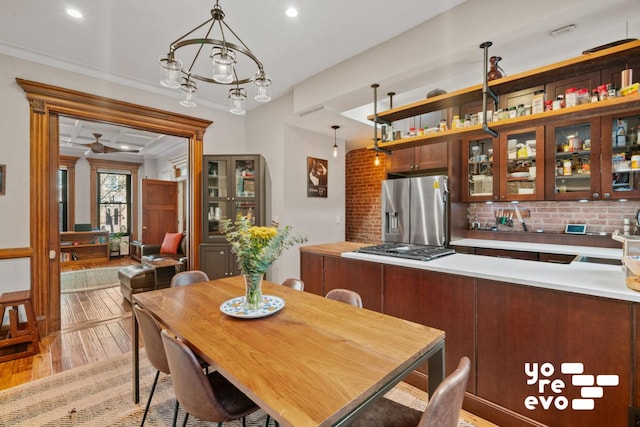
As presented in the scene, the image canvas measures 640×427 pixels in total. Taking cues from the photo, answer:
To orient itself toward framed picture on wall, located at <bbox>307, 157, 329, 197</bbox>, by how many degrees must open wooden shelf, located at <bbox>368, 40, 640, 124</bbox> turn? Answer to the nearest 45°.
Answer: approximately 90° to its right

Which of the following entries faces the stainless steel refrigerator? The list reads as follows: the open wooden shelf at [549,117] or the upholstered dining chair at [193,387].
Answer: the upholstered dining chair

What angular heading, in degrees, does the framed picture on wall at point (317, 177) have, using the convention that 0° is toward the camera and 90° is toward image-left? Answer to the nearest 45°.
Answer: approximately 315°

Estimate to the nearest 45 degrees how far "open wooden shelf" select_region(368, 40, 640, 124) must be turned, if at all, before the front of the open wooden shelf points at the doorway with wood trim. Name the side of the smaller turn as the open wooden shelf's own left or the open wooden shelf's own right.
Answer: approximately 45° to the open wooden shelf's own right

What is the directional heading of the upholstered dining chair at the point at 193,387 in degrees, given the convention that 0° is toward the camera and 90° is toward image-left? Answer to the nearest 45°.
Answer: approximately 225°

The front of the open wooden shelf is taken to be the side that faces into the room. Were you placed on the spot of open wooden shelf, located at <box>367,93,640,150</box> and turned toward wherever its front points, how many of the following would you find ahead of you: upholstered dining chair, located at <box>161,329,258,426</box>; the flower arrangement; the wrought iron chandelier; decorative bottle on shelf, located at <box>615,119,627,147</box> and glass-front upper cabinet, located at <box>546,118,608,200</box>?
3

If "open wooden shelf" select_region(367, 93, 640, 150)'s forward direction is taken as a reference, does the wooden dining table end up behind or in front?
in front

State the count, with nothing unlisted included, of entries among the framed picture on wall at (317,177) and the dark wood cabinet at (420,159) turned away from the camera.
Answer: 0
